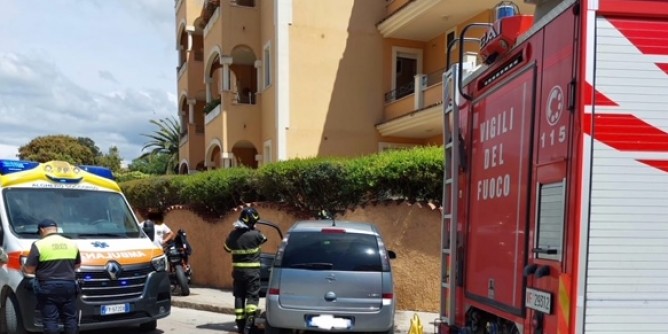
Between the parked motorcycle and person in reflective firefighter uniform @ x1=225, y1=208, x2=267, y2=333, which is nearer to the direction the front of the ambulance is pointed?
the person in reflective firefighter uniform

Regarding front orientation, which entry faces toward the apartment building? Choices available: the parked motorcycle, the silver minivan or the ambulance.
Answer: the silver minivan

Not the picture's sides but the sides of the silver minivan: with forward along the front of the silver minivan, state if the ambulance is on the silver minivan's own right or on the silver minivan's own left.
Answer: on the silver minivan's own left

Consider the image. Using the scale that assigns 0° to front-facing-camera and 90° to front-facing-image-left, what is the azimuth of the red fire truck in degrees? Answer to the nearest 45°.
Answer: approximately 225°

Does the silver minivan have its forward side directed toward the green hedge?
yes

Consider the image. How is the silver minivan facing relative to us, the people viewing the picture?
facing away from the viewer
